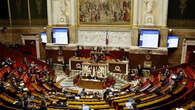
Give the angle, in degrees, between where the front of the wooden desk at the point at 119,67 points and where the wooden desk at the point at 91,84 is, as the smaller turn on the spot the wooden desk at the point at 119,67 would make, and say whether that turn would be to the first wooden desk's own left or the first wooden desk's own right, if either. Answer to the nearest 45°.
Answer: approximately 45° to the first wooden desk's own right

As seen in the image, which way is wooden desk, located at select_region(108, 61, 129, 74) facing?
toward the camera
